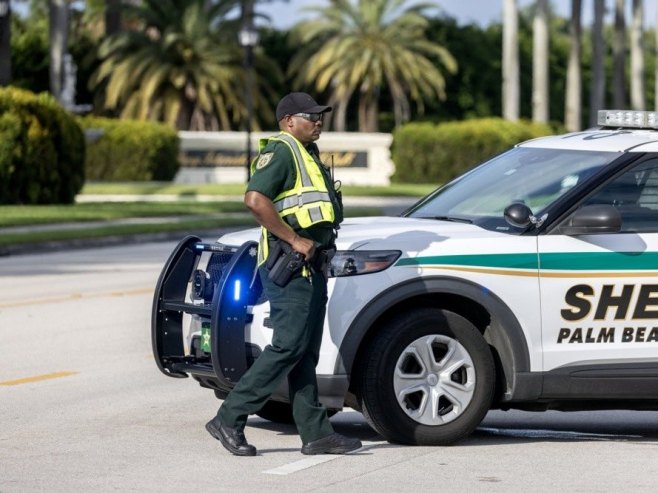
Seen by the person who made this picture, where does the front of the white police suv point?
facing the viewer and to the left of the viewer

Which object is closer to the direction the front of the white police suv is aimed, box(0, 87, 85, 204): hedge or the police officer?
the police officer

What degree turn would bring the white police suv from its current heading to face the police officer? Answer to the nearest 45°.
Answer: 0° — it already faces them
